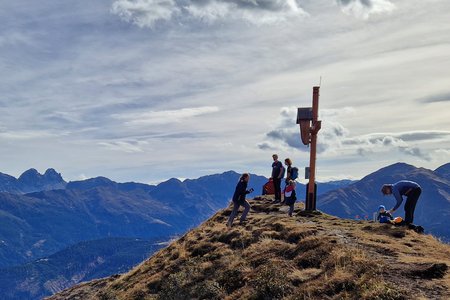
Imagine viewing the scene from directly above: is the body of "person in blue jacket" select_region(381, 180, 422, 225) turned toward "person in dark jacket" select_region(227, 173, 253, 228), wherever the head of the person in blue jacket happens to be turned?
yes

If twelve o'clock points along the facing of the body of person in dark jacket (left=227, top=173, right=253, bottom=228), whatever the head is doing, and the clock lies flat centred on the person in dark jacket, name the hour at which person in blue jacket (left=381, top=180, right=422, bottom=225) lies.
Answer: The person in blue jacket is roughly at 1 o'clock from the person in dark jacket.

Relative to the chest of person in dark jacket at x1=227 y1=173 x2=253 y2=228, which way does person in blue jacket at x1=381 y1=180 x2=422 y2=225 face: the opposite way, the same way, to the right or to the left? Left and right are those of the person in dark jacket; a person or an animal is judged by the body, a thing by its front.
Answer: the opposite way

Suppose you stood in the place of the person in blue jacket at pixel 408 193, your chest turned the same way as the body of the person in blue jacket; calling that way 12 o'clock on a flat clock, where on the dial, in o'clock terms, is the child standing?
The child standing is roughly at 1 o'clock from the person in blue jacket.

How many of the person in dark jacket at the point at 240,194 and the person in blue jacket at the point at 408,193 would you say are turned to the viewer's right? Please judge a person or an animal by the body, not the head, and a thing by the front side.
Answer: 1

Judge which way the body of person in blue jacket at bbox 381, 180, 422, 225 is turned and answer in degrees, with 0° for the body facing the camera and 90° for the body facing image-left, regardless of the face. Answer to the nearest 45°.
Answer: approximately 90°

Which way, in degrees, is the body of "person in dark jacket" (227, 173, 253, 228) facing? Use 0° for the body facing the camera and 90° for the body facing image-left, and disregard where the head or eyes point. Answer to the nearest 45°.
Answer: approximately 270°
